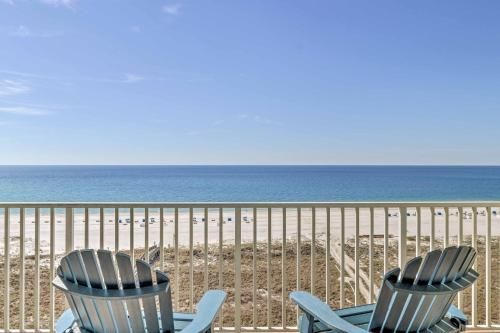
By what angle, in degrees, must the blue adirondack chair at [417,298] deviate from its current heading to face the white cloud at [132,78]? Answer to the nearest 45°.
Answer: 0° — it already faces it

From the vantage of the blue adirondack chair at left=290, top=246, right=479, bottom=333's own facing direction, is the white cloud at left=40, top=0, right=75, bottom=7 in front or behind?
in front

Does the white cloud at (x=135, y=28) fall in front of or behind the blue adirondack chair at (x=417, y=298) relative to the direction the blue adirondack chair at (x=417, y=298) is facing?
in front

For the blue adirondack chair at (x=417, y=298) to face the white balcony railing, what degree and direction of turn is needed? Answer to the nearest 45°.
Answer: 0° — it already faces it

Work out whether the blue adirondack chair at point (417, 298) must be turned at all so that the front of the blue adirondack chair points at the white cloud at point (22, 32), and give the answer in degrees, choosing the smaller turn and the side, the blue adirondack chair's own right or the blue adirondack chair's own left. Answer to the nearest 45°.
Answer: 0° — it already faces it

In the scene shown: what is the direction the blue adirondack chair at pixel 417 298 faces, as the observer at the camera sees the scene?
facing away from the viewer and to the left of the viewer

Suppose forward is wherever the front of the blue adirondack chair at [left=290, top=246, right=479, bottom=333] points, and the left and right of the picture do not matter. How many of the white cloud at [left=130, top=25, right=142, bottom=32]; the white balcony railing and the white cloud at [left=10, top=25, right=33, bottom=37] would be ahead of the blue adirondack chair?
3
